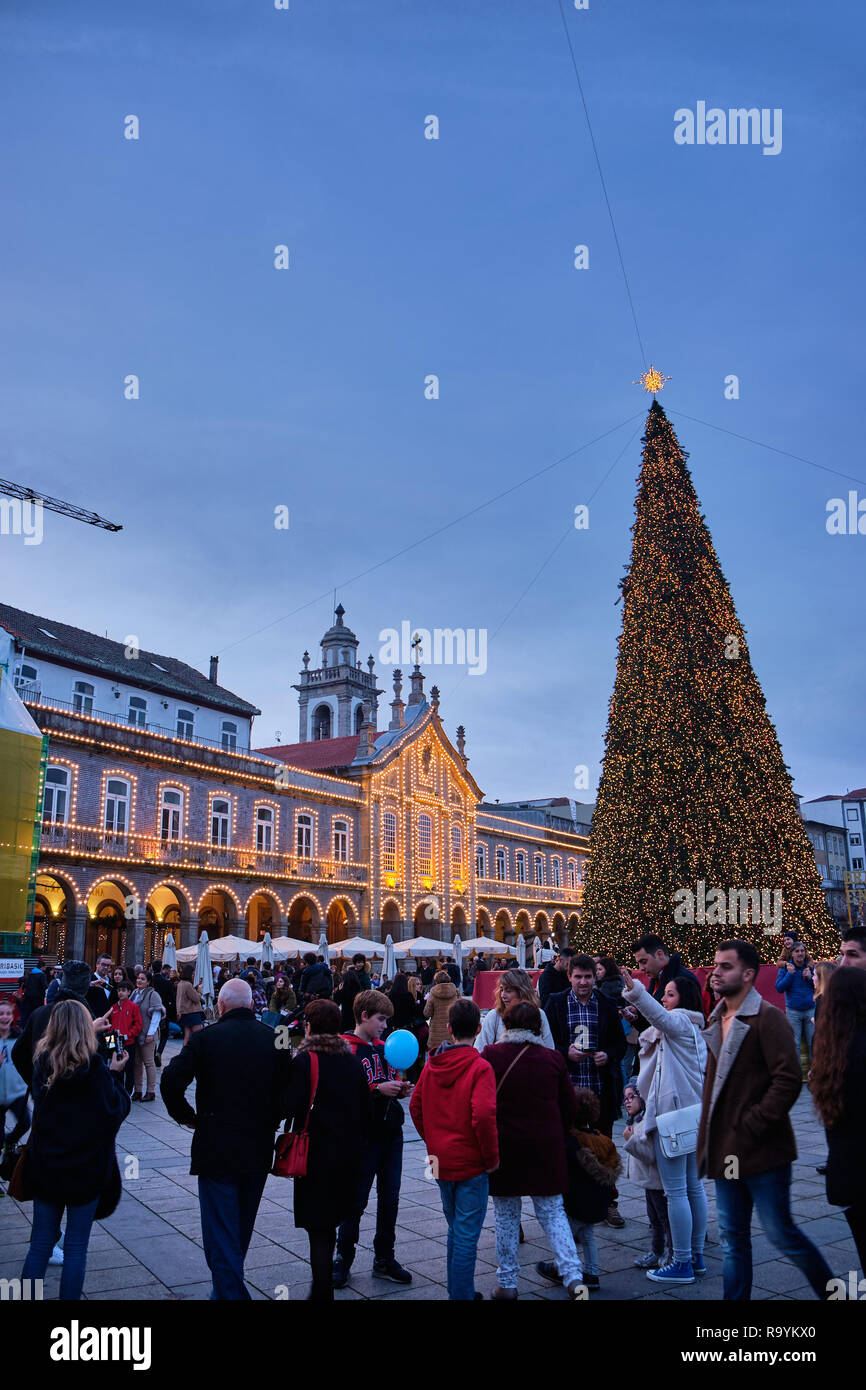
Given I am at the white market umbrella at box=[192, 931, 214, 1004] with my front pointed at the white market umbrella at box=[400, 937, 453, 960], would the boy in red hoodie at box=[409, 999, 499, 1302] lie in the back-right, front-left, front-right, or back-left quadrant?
back-right

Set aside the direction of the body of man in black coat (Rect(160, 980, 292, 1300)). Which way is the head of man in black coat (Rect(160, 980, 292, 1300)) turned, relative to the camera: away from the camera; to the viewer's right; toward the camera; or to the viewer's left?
away from the camera

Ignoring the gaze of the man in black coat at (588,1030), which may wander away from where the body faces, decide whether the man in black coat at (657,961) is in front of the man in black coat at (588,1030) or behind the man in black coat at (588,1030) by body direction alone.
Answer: behind

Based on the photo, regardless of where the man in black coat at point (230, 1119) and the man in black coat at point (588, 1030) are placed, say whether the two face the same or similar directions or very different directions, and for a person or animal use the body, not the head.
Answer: very different directions

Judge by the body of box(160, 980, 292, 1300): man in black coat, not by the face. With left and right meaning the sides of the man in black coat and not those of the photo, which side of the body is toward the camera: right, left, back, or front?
back

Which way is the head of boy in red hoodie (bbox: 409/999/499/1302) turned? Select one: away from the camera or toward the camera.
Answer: away from the camera

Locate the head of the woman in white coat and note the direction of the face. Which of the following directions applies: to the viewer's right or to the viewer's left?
to the viewer's left

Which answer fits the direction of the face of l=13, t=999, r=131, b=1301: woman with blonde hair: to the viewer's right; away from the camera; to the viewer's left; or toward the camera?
away from the camera

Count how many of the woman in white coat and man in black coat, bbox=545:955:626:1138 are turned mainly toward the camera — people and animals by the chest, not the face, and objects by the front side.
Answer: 1
